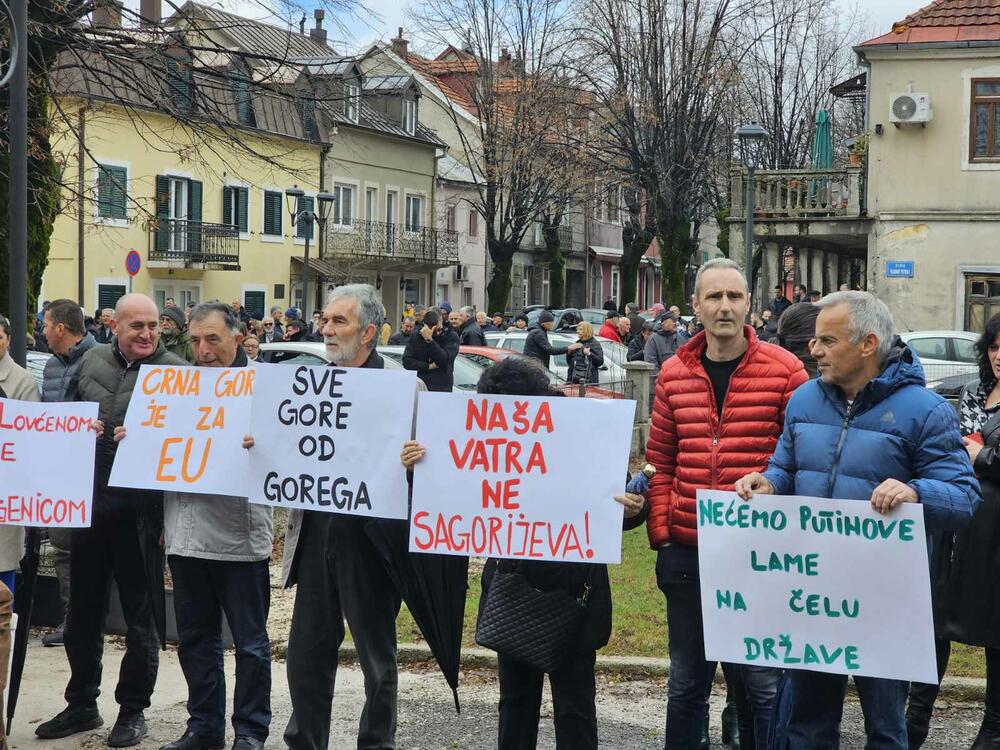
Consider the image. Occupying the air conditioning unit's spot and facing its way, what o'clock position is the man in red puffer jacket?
The man in red puffer jacket is roughly at 12 o'clock from the air conditioning unit.

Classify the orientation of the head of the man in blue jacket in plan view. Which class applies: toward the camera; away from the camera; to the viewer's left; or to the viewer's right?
to the viewer's left

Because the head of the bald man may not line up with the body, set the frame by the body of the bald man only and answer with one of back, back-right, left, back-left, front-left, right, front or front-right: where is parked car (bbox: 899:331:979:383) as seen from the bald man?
back-left

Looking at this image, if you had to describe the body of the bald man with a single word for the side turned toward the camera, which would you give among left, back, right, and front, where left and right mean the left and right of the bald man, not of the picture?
front

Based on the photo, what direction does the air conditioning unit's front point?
toward the camera

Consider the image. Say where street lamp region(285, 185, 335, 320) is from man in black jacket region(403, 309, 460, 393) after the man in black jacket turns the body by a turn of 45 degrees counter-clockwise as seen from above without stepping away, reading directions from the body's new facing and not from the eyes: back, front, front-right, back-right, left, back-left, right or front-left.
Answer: back-left

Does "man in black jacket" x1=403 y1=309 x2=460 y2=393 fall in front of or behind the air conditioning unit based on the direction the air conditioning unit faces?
in front

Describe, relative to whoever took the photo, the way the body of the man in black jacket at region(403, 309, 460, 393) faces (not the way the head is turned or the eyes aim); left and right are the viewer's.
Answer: facing the viewer

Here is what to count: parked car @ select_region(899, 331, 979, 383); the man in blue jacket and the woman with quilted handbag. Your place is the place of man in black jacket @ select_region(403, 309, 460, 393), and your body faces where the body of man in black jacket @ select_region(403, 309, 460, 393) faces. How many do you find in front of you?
2

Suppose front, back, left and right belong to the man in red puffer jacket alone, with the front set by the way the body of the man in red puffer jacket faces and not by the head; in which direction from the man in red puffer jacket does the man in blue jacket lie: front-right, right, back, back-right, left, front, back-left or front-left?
front-left
